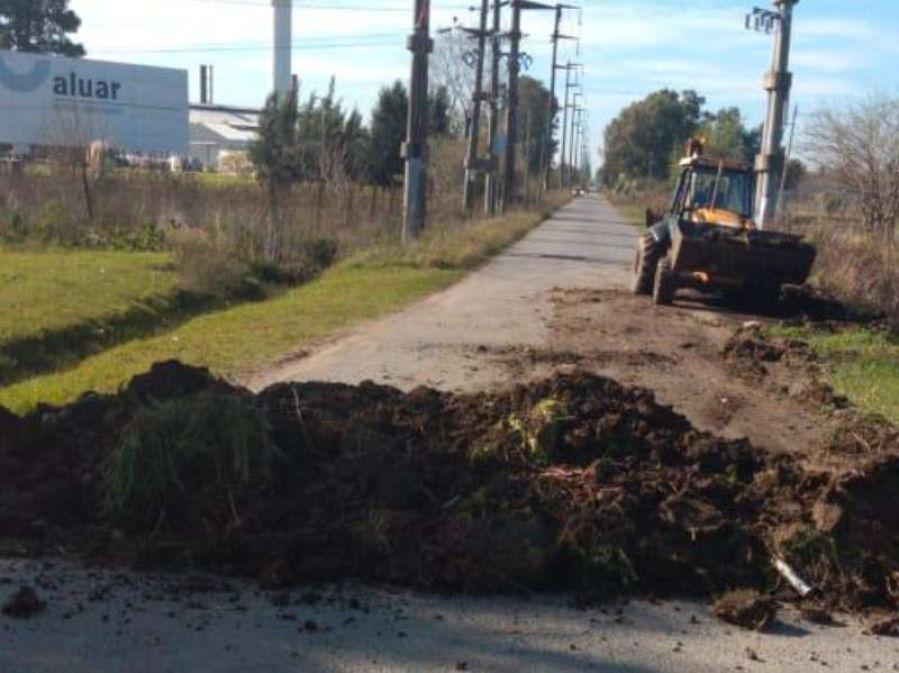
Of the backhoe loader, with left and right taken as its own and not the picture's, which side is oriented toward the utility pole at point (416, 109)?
back

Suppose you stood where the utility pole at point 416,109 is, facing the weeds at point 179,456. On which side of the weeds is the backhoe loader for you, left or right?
left

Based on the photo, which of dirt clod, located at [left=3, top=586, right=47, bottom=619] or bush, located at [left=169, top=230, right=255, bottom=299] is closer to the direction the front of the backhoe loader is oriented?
the dirt clod

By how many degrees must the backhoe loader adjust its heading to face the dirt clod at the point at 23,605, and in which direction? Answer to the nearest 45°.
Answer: approximately 45° to its right

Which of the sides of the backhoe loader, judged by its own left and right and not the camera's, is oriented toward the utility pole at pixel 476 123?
back

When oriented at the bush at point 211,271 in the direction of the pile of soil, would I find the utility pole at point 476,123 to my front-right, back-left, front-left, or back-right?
back-left

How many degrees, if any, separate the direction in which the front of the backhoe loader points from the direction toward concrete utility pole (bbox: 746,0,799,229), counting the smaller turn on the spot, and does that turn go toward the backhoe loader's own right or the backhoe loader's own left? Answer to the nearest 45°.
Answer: approximately 135° to the backhoe loader's own left

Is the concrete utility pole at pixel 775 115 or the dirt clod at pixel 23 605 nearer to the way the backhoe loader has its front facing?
the dirt clod

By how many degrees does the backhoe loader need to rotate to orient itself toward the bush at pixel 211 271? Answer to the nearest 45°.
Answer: approximately 135° to its right

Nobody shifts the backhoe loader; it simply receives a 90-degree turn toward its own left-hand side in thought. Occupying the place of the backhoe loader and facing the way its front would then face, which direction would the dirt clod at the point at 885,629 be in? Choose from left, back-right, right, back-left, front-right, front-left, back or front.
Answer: back-right

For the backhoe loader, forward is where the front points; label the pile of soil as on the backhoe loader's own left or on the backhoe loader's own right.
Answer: on the backhoe loader's own right

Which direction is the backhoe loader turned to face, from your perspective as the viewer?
facing the viewer and to the right of the viewer

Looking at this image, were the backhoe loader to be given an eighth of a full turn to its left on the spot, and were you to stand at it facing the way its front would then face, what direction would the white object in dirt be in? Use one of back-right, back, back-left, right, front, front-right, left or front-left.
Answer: right

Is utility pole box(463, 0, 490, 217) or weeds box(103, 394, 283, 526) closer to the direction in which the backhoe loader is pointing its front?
the weeds
